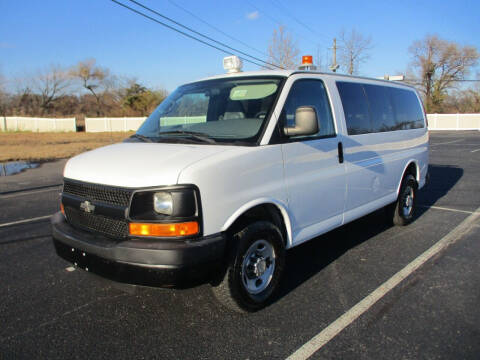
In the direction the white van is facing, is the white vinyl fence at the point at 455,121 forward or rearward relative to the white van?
rearward

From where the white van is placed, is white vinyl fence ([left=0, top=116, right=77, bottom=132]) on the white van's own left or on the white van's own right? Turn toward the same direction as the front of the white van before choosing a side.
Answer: on the white van's own right

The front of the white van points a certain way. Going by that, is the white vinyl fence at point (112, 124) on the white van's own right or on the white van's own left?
on the white van's own right

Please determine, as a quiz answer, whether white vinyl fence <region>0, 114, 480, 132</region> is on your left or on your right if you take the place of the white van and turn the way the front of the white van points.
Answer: on your right

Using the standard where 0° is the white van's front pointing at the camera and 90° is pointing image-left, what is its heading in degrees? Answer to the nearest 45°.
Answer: approximately 45°
